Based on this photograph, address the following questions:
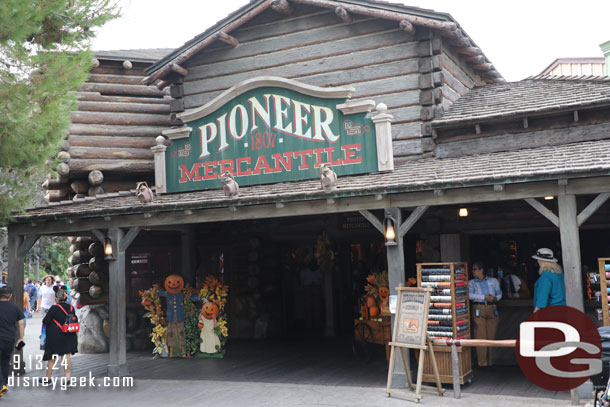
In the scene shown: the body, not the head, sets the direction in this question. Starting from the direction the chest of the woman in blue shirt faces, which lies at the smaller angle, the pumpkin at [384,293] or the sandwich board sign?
the pumpkin

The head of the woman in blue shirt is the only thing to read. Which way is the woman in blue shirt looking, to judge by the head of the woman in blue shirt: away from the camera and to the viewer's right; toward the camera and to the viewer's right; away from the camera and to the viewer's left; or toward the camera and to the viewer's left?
away from the camera and to the viewer's left

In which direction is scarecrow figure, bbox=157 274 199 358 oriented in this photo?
toward the camera

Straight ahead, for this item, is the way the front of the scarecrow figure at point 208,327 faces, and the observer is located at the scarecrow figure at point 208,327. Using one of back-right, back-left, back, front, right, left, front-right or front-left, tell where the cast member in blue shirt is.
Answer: front-left

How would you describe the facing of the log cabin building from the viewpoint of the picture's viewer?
facing the viewer and to the left of the viewer

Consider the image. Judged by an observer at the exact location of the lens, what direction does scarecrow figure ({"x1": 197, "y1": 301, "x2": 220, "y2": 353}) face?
facing the viewer

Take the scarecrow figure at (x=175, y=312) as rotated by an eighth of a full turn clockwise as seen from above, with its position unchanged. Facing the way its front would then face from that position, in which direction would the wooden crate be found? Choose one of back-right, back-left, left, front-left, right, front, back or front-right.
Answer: left

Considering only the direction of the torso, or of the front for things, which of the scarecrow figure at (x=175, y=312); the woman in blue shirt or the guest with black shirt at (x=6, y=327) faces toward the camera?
the scarecrow figure

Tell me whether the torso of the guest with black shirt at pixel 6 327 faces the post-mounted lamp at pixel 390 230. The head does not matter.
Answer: no
